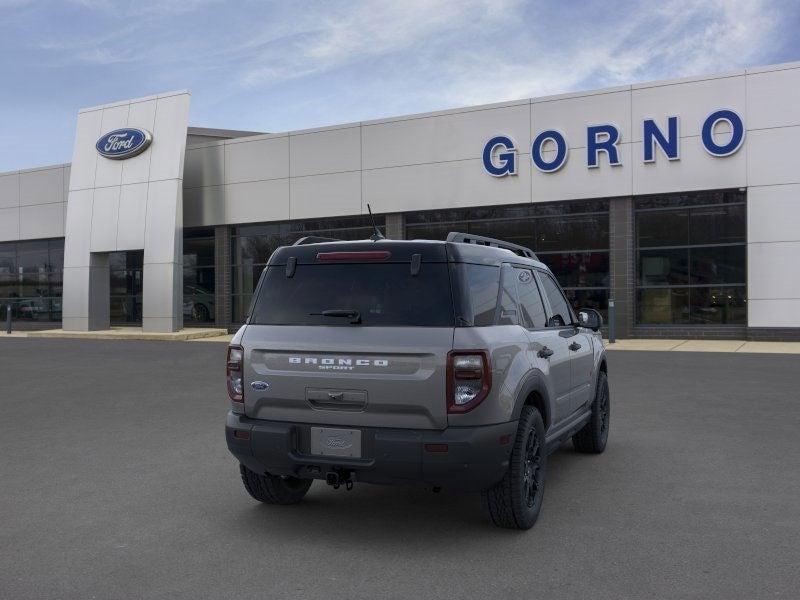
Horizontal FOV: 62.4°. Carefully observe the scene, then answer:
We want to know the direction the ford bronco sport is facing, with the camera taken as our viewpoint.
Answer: facing away from the viewer and to the right of the viewer

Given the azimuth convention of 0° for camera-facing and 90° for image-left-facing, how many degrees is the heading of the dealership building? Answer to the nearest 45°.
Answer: approximately 45°

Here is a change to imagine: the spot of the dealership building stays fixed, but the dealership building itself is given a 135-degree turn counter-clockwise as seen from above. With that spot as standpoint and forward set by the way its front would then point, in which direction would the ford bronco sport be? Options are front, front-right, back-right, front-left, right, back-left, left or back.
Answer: right
